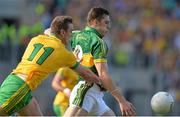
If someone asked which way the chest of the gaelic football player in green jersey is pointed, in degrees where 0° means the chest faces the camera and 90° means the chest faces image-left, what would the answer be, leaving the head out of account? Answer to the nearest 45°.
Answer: approximately 270°

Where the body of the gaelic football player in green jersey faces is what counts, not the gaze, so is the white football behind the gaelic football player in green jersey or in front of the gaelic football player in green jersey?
in front

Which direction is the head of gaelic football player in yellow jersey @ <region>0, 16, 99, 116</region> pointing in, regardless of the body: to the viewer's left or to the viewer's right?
to the viewer's right

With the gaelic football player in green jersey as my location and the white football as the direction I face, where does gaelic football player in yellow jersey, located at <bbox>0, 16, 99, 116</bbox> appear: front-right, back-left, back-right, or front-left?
back-right

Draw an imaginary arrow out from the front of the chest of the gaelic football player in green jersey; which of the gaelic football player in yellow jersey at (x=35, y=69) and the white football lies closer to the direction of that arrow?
the white football

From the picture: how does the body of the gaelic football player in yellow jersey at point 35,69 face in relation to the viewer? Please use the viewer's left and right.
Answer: facing away from the viewer and to the right of the viewer
